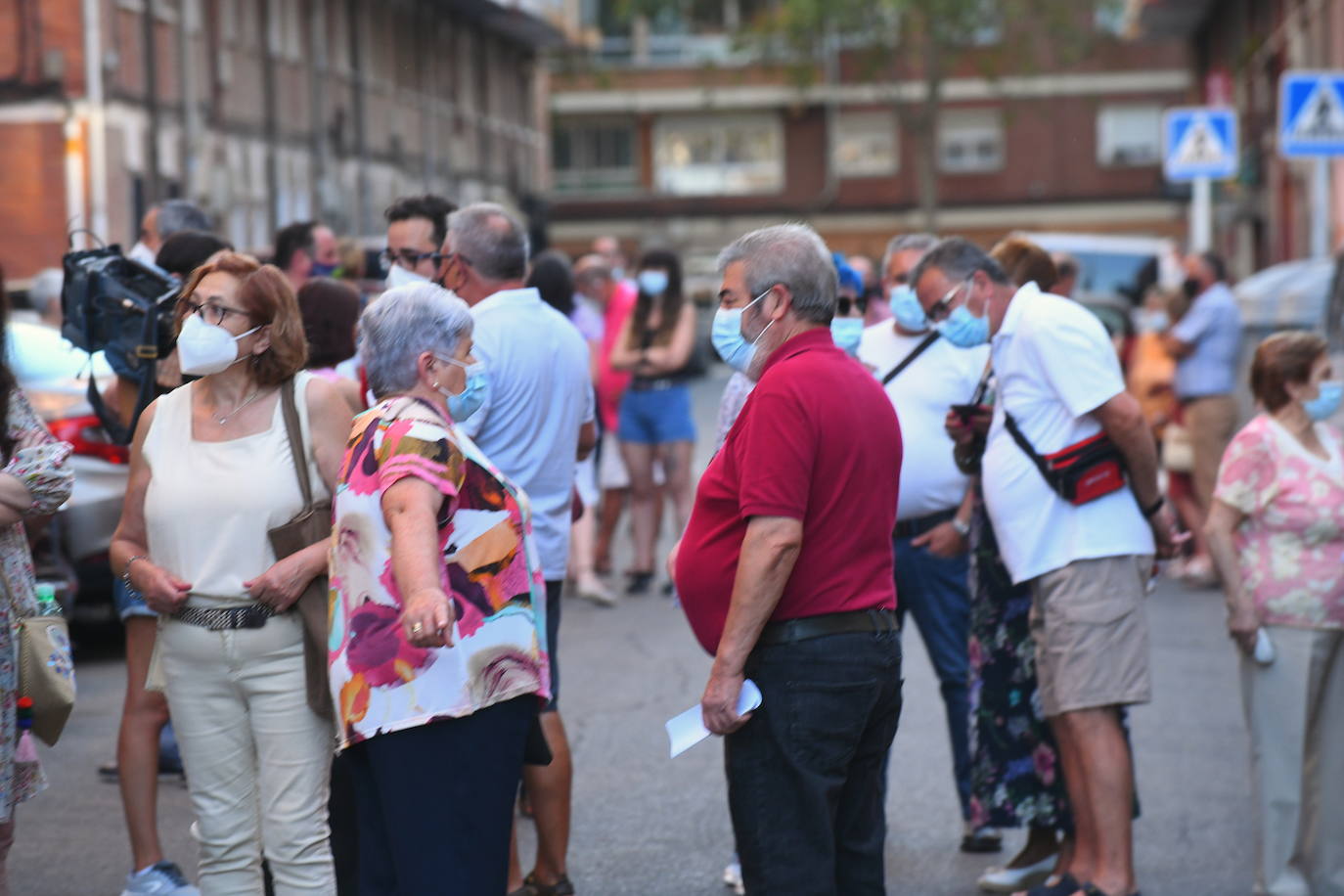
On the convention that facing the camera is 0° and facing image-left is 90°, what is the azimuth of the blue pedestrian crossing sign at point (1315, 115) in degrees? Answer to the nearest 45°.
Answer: approximately 0°

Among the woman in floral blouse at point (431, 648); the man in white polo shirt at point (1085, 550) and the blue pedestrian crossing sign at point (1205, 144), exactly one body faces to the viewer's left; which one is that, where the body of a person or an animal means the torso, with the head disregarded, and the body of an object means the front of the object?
the man in white polo shirt

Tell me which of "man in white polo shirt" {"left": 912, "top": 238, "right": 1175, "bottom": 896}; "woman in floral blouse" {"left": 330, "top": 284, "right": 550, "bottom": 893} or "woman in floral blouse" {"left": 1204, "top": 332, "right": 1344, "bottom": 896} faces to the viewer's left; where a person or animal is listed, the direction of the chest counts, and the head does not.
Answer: the man in white polo shirt

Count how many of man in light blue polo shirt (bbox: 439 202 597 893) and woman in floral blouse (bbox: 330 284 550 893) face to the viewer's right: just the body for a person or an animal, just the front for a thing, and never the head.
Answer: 1

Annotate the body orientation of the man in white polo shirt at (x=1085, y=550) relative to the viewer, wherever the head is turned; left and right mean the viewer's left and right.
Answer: facing to the left of the viewer

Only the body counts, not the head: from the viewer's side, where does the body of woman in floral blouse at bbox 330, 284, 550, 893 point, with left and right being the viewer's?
facing to the right of the viewer
